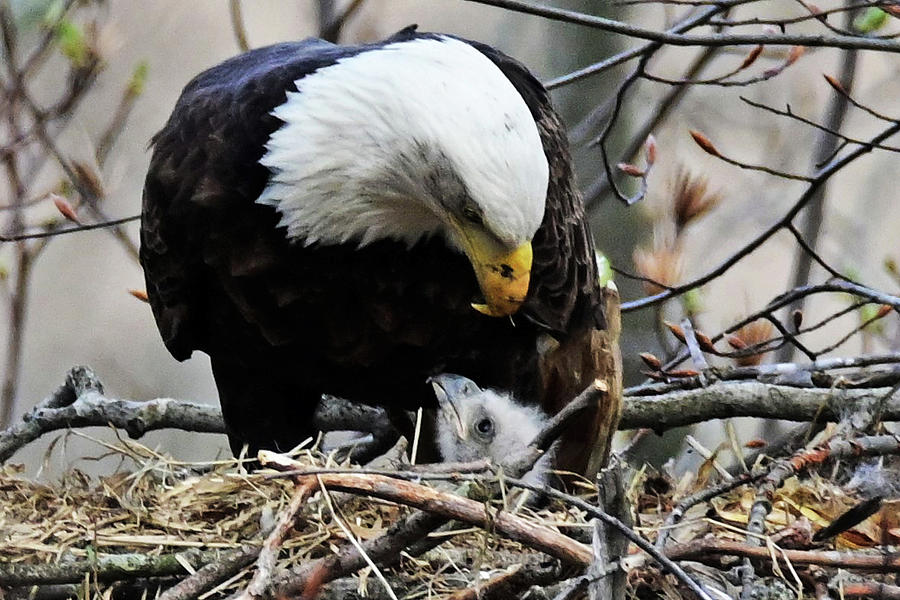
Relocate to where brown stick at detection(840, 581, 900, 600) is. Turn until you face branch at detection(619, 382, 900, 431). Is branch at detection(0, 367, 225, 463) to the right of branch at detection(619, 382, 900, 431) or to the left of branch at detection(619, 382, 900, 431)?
left
